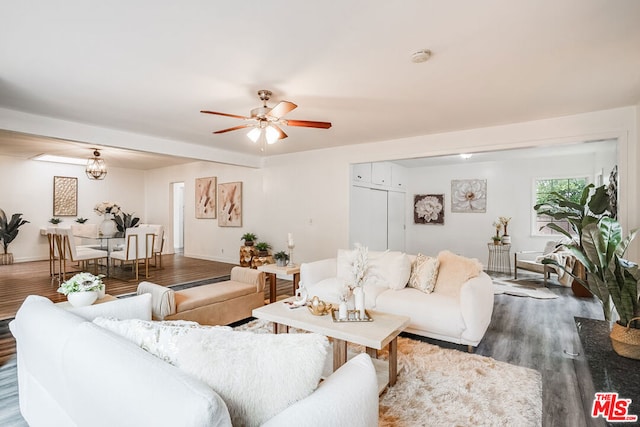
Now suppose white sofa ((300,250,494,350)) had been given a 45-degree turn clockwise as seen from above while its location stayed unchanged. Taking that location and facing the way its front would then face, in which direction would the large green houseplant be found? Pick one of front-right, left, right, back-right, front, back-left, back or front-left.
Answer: back-left

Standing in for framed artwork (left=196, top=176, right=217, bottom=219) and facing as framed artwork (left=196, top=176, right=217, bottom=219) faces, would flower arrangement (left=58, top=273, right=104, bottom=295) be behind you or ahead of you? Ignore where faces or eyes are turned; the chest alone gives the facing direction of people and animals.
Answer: ahead

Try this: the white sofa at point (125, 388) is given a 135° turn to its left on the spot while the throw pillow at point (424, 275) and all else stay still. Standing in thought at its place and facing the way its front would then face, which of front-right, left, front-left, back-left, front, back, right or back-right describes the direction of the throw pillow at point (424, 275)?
back-right

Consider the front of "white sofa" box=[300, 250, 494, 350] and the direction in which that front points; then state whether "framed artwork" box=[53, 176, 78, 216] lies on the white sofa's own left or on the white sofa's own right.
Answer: on the white sofa's own right

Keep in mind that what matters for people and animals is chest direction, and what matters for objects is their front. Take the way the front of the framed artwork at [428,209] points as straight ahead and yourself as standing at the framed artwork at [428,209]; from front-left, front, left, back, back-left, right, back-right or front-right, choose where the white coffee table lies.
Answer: front

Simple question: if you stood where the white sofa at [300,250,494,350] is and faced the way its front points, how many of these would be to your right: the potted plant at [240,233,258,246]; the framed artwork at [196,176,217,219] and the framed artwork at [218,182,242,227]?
3

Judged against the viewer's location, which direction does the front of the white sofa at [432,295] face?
facing the viewer and to the left of the viewer

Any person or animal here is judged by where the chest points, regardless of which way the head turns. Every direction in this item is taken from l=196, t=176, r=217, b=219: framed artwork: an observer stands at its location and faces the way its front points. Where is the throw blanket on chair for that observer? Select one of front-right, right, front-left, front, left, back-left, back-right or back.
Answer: left

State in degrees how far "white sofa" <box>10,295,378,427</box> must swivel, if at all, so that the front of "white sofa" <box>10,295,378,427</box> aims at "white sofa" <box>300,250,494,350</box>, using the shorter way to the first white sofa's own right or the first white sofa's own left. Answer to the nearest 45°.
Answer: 0° — it already faces it

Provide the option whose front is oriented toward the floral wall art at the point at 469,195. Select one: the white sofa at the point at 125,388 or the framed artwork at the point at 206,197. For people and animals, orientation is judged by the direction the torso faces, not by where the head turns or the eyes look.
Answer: the white sofa

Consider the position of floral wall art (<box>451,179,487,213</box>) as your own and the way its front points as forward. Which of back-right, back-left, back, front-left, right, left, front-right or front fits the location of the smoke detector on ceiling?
front

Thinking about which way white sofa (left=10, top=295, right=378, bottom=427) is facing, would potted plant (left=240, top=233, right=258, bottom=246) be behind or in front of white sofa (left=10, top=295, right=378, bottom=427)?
in front

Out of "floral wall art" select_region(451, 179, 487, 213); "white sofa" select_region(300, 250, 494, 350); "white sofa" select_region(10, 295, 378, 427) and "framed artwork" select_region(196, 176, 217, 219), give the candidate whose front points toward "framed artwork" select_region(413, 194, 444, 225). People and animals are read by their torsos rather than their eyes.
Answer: "white sofa" select_region(10, 295, 378, 427)

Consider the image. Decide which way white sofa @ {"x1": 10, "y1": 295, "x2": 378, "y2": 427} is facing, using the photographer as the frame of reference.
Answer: facing away from the viewer and to the right of the viewer

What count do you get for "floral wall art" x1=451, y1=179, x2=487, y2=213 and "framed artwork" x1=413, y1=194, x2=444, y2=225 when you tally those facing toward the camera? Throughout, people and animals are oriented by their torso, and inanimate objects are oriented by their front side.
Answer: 2

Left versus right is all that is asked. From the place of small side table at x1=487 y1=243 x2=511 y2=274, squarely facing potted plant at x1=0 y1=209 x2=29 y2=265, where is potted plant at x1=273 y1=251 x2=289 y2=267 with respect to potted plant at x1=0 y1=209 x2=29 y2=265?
left

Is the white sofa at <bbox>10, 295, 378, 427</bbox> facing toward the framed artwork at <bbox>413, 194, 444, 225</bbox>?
yes

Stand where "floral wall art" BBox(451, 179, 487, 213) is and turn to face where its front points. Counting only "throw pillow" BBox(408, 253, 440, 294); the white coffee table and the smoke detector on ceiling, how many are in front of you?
3

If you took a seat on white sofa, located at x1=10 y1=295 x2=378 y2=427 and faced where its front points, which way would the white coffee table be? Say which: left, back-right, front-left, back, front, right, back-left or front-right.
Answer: front

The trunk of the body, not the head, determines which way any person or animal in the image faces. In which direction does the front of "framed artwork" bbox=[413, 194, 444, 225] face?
toward the camera

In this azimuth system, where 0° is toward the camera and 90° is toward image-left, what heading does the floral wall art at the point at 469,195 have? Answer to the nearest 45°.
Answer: approximately 0°
